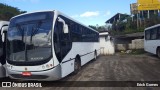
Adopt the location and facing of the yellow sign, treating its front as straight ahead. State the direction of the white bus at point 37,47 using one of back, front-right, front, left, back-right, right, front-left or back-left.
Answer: front

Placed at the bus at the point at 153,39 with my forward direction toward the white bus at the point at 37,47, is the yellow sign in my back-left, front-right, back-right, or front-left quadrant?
back-right

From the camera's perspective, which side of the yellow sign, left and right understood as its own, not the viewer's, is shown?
front

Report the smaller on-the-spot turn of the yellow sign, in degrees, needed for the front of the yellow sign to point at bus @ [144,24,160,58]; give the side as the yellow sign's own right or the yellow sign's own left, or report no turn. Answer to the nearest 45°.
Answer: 0° — it already faces it

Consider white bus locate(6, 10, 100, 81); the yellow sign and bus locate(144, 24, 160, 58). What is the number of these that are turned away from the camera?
0

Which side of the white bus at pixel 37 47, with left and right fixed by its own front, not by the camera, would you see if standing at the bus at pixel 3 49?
right

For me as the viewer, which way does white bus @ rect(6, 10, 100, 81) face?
facing the viewer and to the left of the viewer

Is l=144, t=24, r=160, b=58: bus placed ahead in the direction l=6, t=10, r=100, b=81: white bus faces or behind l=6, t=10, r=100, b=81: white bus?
behind

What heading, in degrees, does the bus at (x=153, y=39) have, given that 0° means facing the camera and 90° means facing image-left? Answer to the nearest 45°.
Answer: approximately 315°
